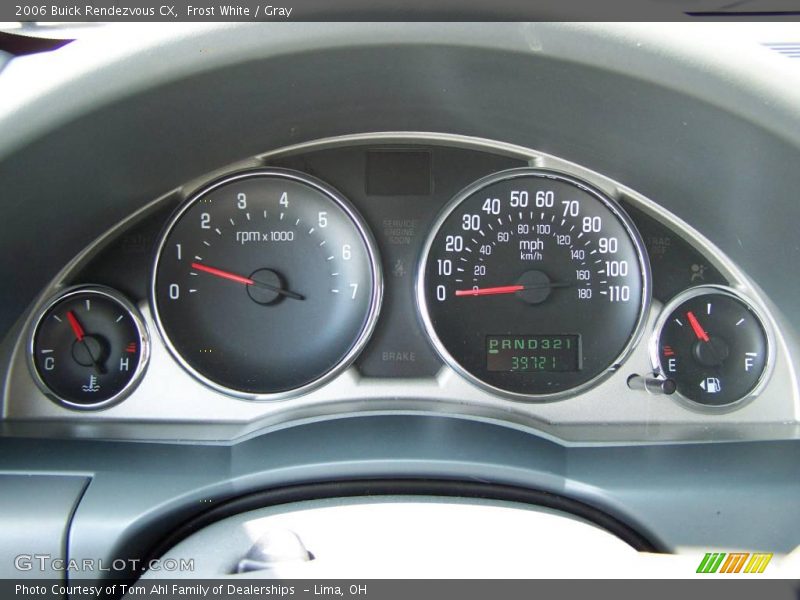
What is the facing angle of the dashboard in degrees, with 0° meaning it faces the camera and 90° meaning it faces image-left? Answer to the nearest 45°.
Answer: approximately 0°
